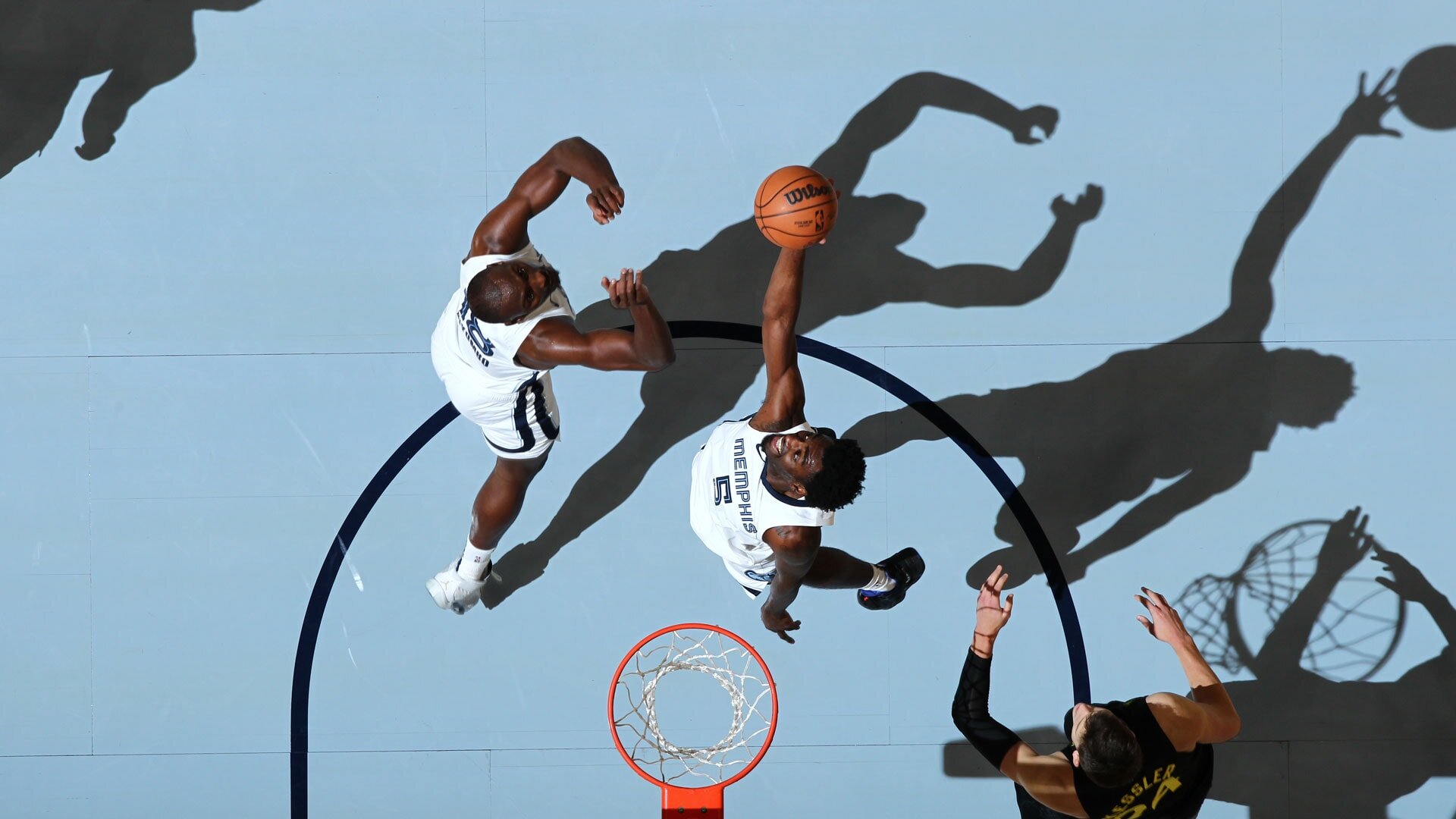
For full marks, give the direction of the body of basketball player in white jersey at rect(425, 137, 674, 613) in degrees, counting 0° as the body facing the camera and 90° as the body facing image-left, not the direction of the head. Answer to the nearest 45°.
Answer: approximately 270°

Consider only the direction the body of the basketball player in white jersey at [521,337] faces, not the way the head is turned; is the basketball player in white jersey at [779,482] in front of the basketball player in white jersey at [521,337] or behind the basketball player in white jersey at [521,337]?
in front

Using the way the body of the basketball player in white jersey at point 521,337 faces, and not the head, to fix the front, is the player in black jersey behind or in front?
in front
